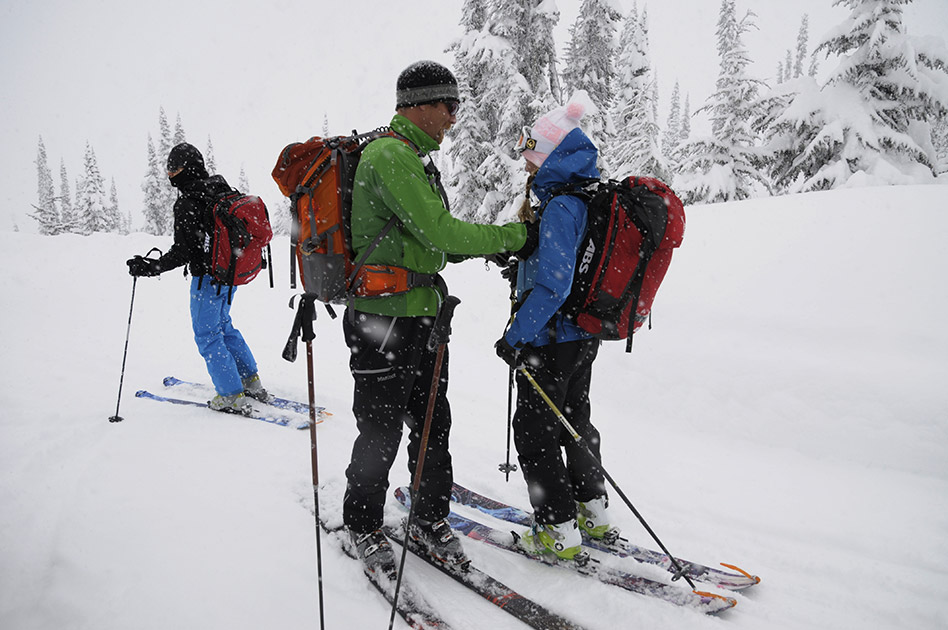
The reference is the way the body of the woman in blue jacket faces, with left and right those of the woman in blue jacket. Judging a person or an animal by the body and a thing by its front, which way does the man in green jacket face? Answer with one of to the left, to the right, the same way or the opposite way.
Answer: the opposite way

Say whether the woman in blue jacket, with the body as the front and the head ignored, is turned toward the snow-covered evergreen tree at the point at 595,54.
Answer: no

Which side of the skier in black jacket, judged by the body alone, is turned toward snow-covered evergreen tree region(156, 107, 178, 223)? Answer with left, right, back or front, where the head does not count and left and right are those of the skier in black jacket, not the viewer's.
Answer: right

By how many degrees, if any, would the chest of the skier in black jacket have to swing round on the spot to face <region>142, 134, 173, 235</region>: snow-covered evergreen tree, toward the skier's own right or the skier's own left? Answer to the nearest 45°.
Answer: approximately 90° to the skier's own right

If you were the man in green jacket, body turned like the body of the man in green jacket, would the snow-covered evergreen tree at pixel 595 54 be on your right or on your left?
on your left

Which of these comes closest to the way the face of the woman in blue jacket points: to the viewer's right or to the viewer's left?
to the viewer's left

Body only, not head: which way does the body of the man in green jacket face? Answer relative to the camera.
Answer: to the viewer's right

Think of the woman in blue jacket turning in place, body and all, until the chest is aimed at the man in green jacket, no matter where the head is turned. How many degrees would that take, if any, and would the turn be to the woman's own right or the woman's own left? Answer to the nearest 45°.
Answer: approximately 45° to the woman's own left

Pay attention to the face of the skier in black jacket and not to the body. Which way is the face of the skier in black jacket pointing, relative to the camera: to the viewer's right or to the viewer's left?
to the viewer's left

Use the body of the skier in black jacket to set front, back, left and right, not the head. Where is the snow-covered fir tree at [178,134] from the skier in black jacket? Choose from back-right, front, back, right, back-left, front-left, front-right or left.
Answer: right

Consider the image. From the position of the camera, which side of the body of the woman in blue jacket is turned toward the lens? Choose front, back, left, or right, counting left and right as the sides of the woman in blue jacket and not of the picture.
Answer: left

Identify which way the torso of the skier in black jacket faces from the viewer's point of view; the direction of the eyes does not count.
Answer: to the viewer's left

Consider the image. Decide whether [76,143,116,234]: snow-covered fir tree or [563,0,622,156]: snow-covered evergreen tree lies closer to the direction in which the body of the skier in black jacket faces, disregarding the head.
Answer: the snow-covered fir tree

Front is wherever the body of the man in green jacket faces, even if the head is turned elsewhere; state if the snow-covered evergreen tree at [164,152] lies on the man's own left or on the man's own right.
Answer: on the man's own left

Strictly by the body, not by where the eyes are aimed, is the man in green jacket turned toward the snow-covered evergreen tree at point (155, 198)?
no
